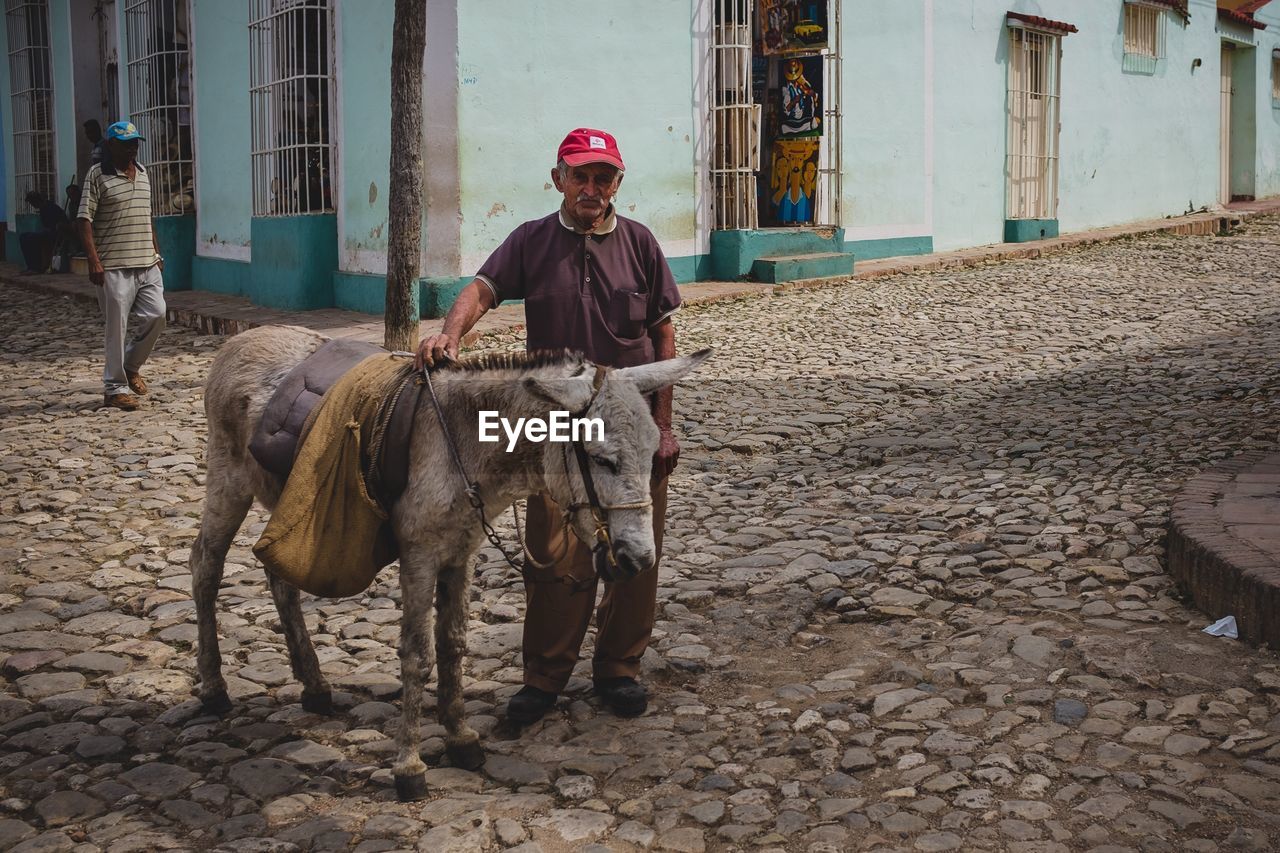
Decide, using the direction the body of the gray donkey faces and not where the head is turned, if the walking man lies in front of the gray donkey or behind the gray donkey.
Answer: behind

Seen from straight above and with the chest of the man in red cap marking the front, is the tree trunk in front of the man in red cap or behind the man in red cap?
behind

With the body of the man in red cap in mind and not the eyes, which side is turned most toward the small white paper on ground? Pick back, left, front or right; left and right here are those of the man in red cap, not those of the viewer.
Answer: left

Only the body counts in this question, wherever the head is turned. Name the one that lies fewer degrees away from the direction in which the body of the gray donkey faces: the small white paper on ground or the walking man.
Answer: the small white paper on ground

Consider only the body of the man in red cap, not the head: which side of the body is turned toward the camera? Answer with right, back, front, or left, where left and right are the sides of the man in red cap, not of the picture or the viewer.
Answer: front

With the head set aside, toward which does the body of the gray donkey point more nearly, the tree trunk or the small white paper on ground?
the small white paper on ground

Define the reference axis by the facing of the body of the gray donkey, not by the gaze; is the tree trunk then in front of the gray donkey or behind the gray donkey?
behind

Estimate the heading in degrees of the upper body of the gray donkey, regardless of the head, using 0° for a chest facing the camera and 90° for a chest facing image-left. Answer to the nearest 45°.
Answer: approximately 315°
